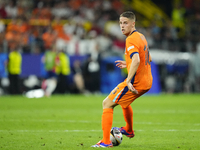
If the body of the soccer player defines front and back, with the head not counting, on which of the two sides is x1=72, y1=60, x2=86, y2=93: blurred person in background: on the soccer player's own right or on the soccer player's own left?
on the soccer player's own right

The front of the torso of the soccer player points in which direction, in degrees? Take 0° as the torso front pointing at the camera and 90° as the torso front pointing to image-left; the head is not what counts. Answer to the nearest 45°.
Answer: approximately 90°

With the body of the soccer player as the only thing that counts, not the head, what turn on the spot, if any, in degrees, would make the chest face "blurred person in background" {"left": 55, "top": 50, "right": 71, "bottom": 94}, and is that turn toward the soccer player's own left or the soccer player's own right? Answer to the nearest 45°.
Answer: approximately 90° to the soccer player's own right

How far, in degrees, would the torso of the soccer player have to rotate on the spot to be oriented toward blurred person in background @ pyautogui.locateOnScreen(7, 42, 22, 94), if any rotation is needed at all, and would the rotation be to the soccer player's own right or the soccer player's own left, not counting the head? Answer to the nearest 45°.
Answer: approximately 45° to the soccer player's own right
